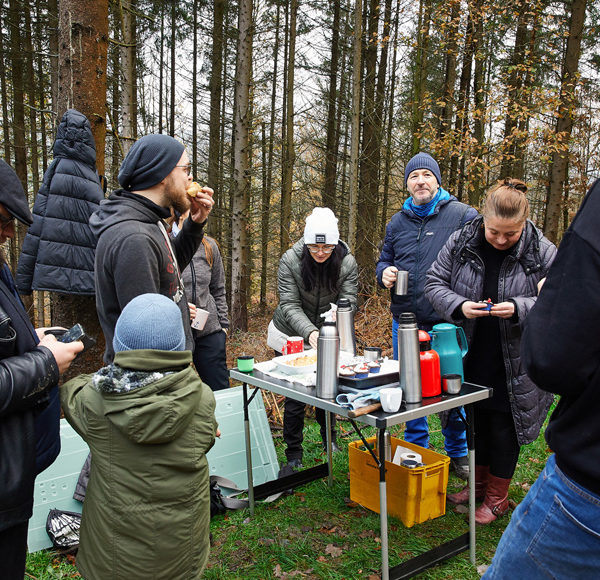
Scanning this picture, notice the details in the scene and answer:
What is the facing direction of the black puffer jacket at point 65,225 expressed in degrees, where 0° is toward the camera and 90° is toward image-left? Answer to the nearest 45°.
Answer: approximately 180°

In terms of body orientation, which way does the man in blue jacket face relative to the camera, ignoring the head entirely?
toward the camera

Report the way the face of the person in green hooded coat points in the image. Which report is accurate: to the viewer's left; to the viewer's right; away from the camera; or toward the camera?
away from the camera

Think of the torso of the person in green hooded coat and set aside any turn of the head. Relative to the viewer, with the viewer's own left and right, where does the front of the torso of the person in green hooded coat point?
facing away from the viewer

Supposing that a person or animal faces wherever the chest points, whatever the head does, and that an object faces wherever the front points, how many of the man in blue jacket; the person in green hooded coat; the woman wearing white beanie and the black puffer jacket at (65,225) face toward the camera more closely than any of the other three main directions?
2

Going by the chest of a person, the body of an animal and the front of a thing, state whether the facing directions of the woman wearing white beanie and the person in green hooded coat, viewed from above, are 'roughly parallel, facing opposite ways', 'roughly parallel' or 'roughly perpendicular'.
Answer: roughly parallel, facing opposite ways

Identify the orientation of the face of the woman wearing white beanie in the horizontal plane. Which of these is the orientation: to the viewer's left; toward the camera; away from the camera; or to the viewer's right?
toward the camera

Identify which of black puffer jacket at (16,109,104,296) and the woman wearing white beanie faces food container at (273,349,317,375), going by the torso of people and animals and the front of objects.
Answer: the woman wearing white beanie

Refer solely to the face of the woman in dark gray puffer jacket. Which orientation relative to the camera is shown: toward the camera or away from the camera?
toward the camera

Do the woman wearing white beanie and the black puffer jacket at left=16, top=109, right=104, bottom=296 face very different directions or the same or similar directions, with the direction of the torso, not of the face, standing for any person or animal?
very different directions

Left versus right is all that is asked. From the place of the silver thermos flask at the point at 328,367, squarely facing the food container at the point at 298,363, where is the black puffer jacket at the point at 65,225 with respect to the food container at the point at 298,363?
left

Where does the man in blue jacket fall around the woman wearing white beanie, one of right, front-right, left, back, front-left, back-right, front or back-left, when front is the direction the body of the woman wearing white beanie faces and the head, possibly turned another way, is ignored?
left

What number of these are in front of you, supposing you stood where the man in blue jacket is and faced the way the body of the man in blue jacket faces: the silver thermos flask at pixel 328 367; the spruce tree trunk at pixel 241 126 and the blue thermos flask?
2

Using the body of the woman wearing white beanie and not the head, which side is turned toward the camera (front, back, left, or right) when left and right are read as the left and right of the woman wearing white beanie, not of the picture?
front

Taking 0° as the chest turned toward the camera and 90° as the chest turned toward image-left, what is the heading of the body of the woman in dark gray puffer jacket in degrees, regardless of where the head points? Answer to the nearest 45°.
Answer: approximately 45°

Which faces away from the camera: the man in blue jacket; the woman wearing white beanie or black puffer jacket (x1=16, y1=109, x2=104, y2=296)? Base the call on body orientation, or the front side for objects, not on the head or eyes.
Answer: the black puffer jacket

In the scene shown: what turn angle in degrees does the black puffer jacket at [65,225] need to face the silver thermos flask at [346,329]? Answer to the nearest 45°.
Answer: approximately 135° to its right
